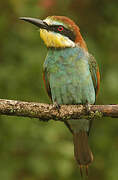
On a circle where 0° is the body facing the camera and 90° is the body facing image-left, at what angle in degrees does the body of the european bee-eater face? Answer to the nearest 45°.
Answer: approximately 0°
